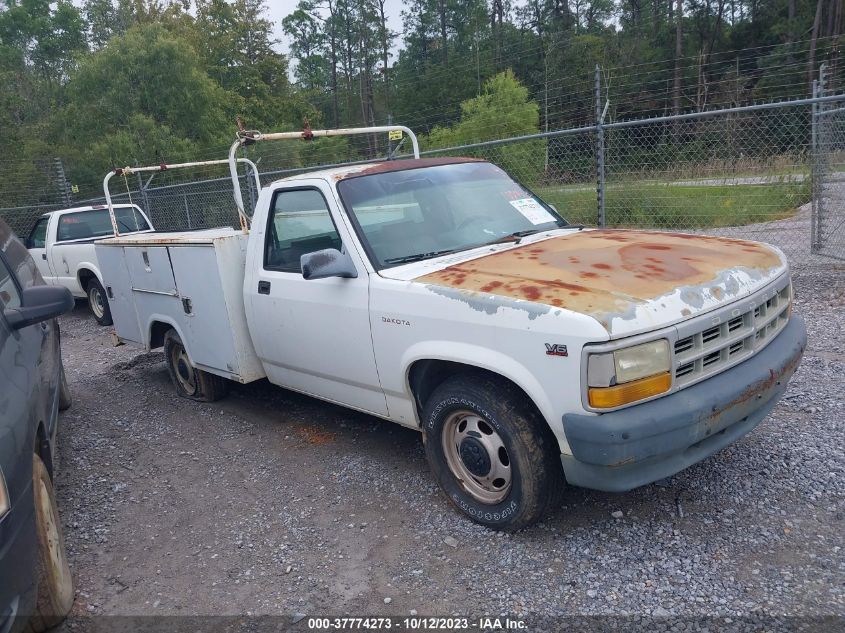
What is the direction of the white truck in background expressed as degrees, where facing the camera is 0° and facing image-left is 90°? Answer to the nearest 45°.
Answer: approximately 135°

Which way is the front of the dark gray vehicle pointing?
toward the camera

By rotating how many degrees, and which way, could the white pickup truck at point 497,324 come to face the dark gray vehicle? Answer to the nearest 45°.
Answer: approximately 135° to its right

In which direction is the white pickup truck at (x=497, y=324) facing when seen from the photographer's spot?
facing the viewer and to the right of the viewer

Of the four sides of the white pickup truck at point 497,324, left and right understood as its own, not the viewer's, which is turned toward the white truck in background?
back

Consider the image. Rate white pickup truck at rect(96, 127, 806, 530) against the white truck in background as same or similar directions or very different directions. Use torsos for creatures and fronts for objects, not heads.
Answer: very different directions

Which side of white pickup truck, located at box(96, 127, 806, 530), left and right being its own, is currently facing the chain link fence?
left

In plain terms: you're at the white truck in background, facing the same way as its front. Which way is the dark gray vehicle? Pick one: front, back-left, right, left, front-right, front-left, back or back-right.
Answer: back-left

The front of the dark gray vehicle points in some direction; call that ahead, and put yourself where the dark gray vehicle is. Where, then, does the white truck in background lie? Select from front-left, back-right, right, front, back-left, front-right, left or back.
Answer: back
